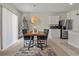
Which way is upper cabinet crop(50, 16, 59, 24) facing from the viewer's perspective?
toward the camera
